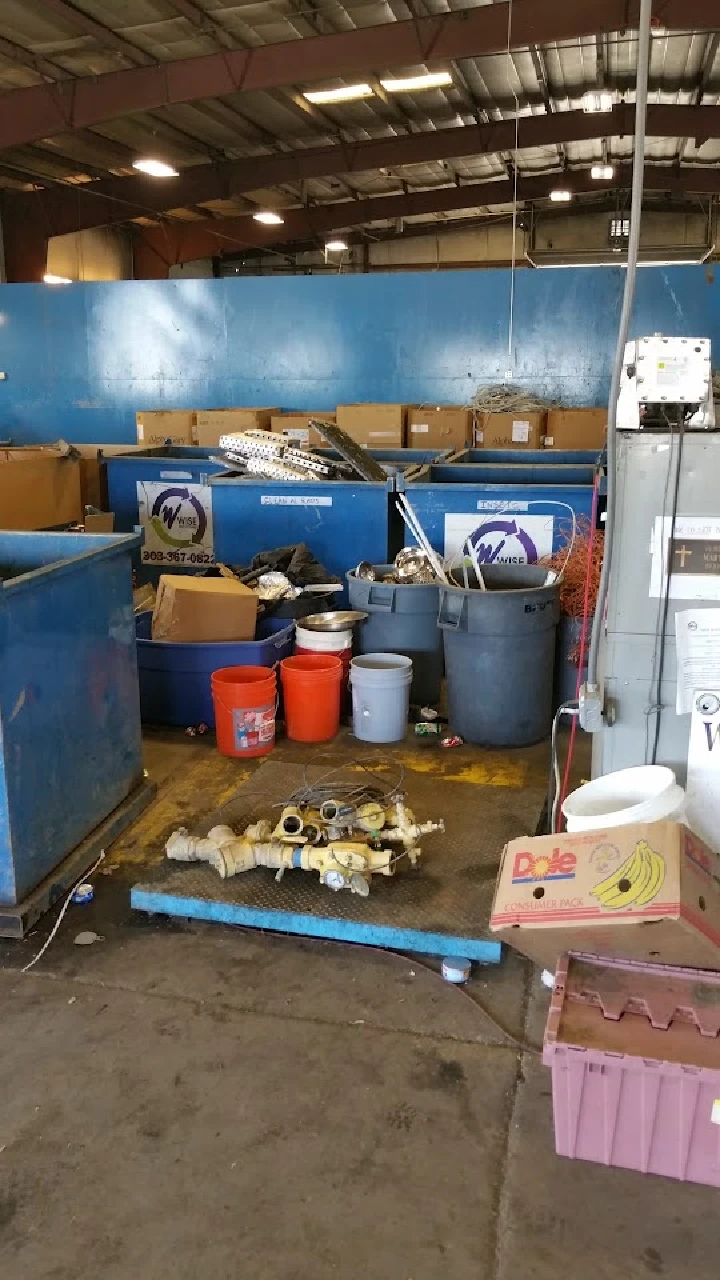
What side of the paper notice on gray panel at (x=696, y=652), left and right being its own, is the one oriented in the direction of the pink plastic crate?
front

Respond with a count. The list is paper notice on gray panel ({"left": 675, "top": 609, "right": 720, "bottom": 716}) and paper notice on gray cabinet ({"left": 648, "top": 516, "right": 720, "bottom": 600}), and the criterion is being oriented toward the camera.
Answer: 2

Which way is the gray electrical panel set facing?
toward the camera

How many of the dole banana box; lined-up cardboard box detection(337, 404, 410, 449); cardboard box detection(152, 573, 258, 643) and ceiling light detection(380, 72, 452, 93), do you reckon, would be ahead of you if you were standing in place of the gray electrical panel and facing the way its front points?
1

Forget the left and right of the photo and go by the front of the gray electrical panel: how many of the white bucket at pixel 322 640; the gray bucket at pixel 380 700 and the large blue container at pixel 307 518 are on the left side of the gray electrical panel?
0

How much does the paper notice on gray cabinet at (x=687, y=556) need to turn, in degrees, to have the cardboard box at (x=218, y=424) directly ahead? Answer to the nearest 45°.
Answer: approximately 135° to its right

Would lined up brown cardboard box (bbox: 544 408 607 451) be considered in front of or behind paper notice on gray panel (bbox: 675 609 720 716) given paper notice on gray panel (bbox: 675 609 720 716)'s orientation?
behind

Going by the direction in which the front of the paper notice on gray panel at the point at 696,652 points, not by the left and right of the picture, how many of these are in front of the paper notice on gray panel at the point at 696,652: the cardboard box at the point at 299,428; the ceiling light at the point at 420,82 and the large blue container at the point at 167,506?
0

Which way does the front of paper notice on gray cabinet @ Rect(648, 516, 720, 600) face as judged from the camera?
facing the viewer

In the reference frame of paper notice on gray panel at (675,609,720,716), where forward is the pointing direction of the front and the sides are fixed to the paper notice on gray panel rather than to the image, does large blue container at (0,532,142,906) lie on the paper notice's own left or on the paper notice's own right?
on the paper notice's own right

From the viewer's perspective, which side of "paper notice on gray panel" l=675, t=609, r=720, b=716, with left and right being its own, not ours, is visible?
front

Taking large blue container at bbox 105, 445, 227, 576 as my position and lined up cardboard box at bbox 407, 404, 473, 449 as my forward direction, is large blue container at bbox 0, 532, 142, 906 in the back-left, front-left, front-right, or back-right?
back-right

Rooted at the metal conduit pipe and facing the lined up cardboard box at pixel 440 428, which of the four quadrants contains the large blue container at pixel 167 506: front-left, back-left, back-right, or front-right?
front-left

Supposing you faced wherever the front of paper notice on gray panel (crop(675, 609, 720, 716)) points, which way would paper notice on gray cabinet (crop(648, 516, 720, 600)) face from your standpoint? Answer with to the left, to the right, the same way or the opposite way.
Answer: the same way
